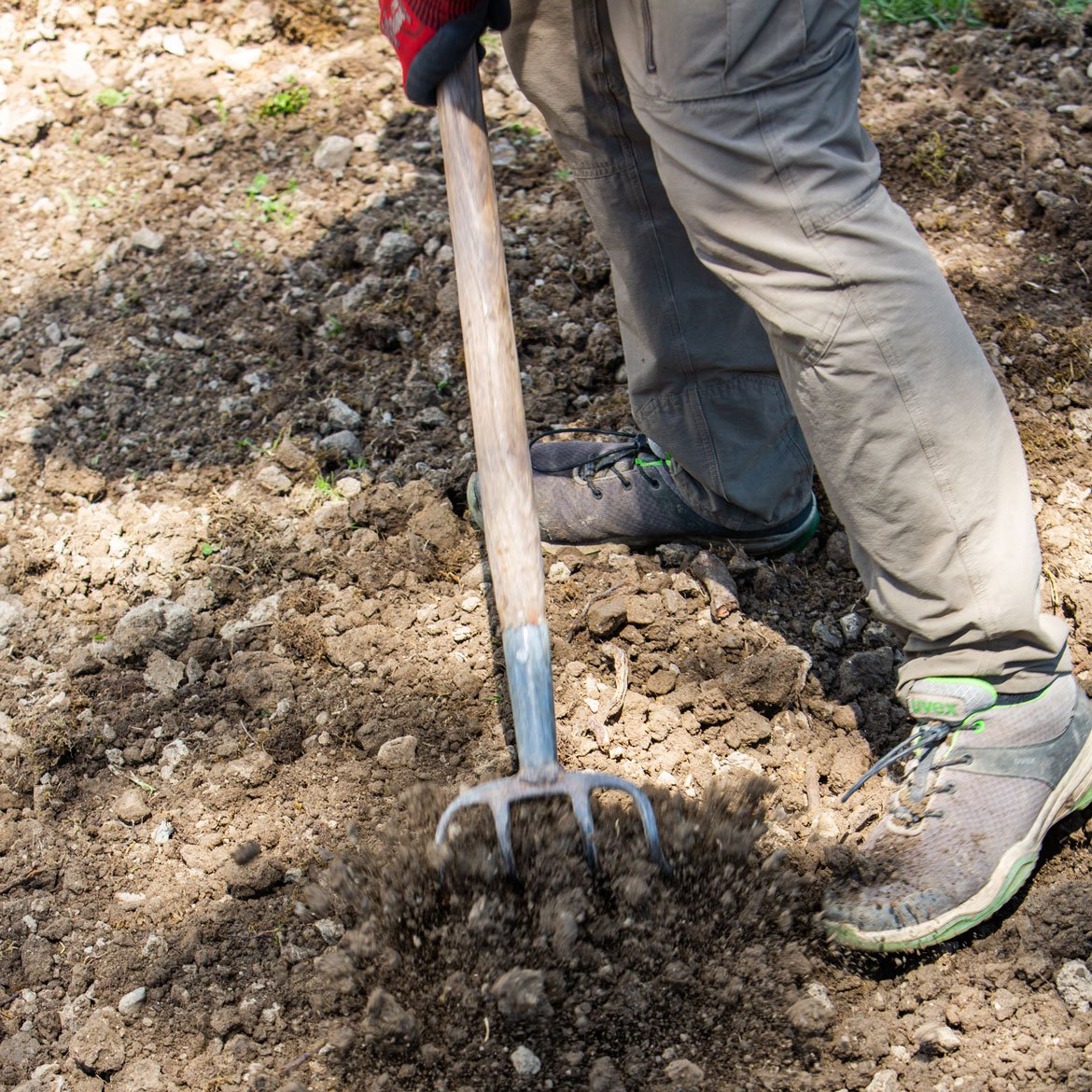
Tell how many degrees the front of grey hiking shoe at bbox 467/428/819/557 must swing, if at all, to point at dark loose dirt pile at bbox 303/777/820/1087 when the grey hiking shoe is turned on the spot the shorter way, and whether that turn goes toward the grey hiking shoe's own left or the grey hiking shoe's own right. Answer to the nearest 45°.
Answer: approximately 90° to the grey hiking shoe's own left

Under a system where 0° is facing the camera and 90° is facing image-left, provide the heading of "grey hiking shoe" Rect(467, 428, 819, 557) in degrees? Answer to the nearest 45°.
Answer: approximately 90°

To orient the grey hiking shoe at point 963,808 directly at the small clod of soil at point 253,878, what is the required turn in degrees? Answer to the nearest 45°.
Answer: approximately 45° to its right

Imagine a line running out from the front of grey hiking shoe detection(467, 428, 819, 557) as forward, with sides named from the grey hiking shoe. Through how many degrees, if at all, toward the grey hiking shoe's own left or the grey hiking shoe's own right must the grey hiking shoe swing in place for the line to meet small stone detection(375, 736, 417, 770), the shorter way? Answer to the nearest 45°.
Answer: approximately 45° to the grey hiking shoe's own left

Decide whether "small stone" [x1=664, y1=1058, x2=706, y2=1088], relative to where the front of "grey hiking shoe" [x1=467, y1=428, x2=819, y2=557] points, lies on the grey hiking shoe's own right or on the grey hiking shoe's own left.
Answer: on the grey hiking shoe's own left

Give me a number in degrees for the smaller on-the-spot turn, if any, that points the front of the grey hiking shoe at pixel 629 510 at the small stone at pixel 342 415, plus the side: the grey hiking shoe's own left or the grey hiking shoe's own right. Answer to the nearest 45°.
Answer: approximately 45° to the grey hiking shoe's own right

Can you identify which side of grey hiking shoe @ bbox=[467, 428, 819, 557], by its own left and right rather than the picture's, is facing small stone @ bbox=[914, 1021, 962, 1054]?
left

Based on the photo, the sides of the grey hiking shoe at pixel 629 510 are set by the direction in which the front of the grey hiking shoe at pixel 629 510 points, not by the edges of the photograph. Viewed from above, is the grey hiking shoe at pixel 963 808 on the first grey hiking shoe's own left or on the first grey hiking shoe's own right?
on the first grey hiking shoe's own left

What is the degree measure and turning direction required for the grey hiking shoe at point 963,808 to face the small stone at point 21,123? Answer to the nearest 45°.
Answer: approximately 90° to its right

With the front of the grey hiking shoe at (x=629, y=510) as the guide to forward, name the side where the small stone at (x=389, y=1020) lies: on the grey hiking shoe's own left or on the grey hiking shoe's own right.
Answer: on the grey hiking shoe's own left

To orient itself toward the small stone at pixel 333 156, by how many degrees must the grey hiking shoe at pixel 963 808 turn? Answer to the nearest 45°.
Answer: approximately 90° to its right
